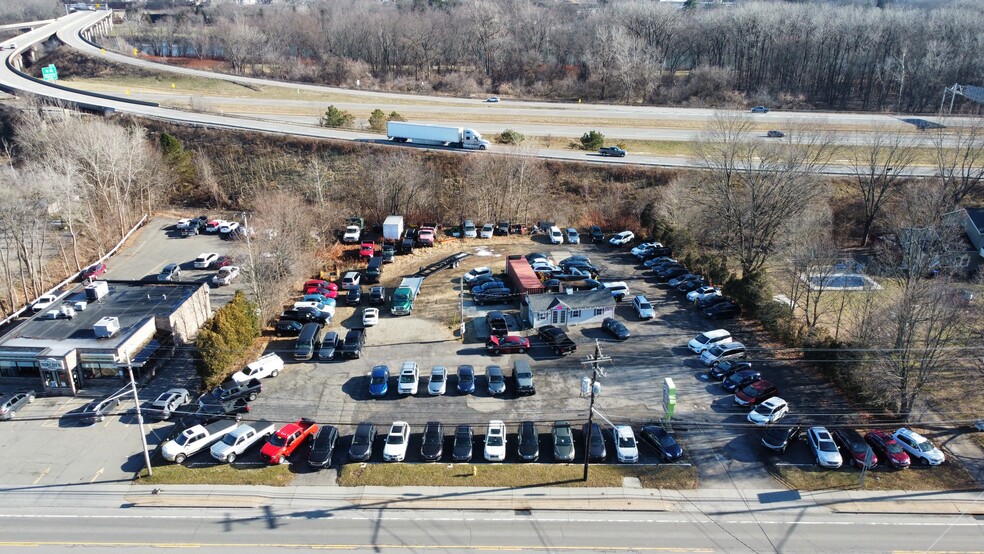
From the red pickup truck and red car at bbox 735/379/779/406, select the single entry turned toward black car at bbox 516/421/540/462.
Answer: the red car

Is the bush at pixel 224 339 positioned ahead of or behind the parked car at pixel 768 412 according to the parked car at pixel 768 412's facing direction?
ahead

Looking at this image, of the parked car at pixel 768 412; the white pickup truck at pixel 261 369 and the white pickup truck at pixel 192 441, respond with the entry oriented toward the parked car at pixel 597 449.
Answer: the parked car at pixel 768 412

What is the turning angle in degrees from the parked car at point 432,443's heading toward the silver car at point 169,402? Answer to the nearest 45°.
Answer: approximately 90° to its right

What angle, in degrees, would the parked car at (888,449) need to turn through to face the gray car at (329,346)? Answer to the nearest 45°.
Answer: approximately 135° to its right

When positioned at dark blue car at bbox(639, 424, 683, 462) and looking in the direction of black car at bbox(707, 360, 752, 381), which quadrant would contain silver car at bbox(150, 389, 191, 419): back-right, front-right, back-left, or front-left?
back-left

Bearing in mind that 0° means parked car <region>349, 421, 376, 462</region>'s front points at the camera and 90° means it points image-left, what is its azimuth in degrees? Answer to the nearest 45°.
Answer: approximately 0°

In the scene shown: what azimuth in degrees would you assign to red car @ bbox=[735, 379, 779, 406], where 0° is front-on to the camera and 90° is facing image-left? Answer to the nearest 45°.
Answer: approximately 45°

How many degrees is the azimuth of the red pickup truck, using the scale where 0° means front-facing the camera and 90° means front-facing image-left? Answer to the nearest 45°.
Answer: approximately 45°

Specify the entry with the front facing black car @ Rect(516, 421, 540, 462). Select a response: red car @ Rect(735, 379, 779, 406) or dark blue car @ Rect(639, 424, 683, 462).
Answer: the red car

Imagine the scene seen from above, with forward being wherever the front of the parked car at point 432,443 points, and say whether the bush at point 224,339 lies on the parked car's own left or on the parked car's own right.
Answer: on the parked car's own right

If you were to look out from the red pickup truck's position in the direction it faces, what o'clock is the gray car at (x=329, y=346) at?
The gray car is roughly at 5 o'clock from the red pickup truck.
